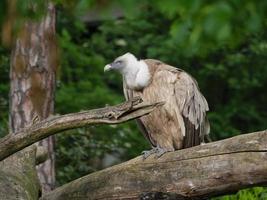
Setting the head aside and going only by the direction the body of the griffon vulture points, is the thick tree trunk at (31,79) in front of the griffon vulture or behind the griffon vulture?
in front

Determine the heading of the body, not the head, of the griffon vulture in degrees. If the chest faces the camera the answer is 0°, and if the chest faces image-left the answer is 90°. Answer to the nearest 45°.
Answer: approximately 90°

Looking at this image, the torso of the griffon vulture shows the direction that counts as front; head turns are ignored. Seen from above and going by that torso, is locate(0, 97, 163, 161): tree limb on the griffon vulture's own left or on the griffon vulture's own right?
on the griffon vulture's own left
